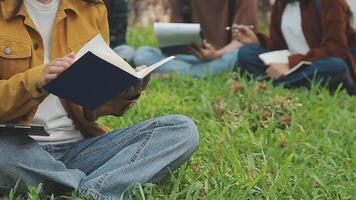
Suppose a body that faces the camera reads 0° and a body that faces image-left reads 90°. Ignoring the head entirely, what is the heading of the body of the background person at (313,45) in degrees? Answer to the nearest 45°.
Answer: approximately 45°

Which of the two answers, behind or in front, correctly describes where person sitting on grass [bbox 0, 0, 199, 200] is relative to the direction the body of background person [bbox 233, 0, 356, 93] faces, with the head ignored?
in front

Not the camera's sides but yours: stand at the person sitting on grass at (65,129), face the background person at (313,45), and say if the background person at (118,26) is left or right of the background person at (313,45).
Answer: left

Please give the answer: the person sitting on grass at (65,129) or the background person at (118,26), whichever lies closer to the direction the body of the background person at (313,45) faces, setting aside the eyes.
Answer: the person sitting on grass

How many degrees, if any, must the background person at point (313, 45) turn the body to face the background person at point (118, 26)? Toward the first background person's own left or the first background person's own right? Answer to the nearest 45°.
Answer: approximately 45° to the first background person's own right
